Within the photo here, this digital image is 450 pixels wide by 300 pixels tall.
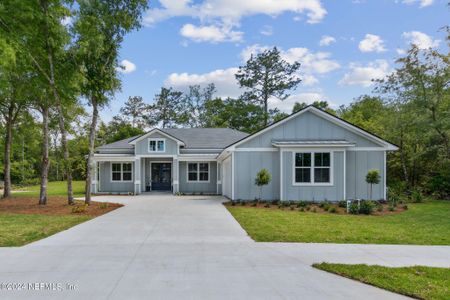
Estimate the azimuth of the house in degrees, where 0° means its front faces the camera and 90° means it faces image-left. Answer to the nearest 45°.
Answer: approximately 0°

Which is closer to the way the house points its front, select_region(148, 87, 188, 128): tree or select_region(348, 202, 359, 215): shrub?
the shrub

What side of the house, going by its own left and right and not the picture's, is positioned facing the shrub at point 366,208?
front

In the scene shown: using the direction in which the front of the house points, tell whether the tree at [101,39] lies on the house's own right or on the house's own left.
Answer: on the house's own right

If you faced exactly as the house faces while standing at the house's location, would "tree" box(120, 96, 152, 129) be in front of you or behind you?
behind

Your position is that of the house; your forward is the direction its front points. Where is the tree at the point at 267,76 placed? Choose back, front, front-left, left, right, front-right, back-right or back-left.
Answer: back

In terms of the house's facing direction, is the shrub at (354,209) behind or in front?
in front

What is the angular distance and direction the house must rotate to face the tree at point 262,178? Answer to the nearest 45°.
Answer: approximately 45° to its right
